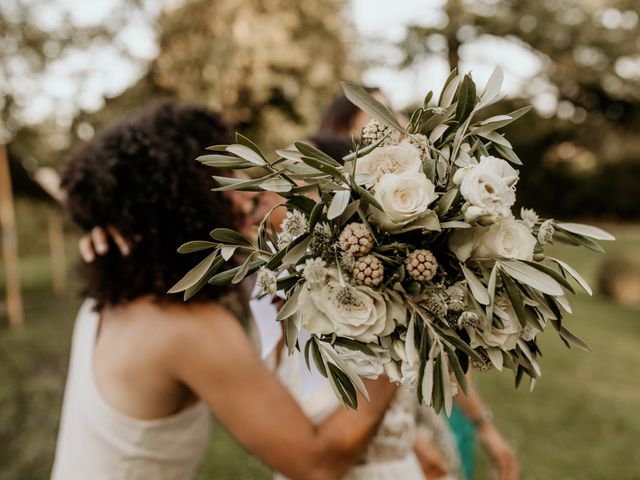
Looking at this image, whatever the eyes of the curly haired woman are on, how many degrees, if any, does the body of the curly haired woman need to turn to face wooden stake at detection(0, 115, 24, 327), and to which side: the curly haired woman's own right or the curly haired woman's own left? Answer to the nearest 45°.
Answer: approximately 90° to the curly haired woman's own left

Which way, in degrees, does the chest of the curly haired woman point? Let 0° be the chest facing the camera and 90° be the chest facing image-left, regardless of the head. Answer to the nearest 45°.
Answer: approximately 225°

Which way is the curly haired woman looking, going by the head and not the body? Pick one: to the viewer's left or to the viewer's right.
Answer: to the viewer's right
